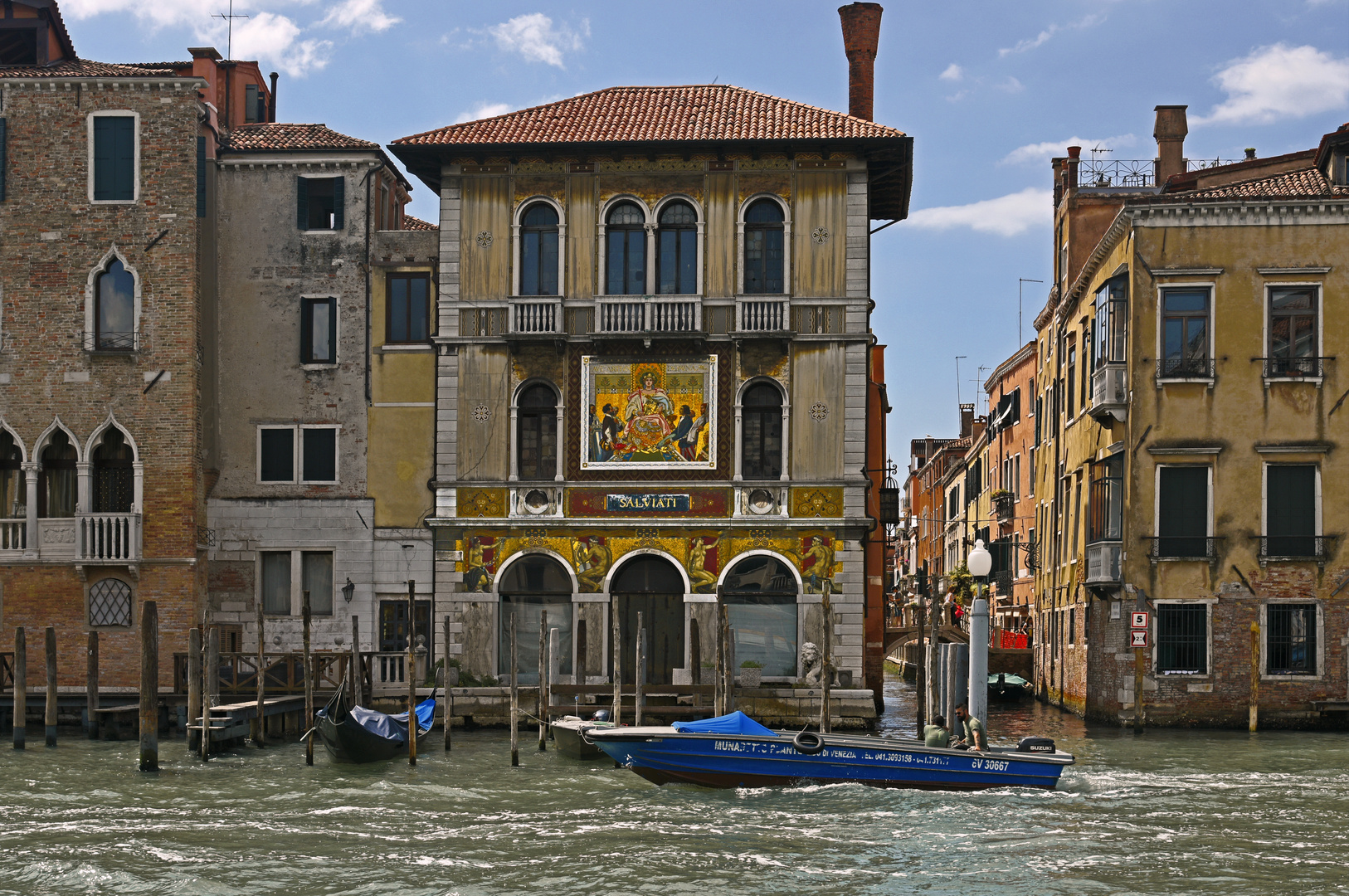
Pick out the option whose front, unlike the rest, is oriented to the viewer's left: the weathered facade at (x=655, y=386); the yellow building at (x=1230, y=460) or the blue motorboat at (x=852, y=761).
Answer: the blue motorboat

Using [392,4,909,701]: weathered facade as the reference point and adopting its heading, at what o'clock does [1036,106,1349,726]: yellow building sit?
The yellow building is roughly at 9 o'clock from the weathered facade.

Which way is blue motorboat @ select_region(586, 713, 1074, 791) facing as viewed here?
to the viewer's left

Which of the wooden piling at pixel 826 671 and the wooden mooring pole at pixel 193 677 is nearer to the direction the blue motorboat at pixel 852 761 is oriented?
the wooden mooring pole

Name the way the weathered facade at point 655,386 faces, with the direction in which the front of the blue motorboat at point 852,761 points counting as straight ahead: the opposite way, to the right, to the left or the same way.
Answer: to the left

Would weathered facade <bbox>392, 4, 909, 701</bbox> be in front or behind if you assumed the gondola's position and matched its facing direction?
behind

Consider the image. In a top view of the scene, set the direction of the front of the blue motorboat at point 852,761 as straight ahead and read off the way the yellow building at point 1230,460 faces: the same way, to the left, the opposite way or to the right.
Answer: to the left
